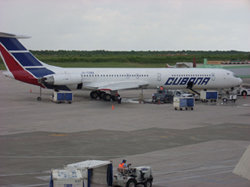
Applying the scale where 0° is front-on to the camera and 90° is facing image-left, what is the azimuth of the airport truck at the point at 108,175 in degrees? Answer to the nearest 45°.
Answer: approximately 270°
